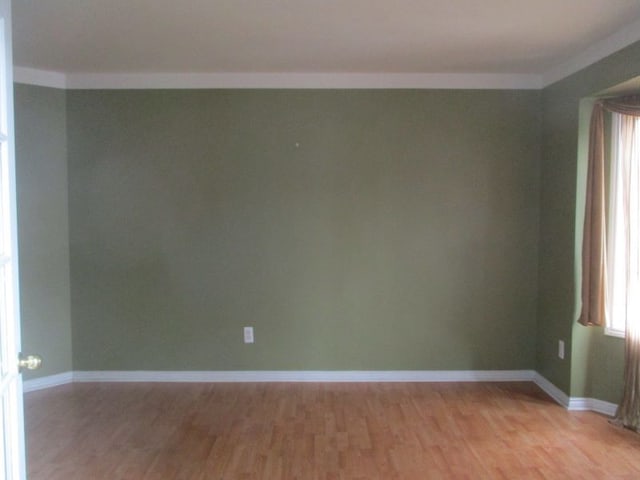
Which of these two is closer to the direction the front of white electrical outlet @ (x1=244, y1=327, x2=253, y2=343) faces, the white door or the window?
the white door

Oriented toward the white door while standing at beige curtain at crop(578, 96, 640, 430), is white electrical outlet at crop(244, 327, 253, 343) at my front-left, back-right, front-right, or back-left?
front-right

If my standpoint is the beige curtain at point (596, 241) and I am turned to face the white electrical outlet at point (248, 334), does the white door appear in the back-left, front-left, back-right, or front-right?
front-left

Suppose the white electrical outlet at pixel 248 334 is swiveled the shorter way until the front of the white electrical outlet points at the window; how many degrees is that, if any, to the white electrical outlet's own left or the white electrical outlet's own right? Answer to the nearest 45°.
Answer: approximately 45° to the white electrical outlet's own left

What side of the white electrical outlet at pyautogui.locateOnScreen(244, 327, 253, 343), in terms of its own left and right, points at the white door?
front

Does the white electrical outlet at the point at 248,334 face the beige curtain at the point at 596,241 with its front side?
no

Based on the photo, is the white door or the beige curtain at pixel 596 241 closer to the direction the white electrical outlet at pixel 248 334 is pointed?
the white door

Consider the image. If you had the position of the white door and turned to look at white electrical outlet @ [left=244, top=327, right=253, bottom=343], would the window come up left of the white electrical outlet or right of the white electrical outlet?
right

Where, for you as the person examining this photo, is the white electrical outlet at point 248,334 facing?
facing the viewer

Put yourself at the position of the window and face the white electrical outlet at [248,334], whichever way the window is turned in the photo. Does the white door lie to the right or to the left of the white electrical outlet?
left
